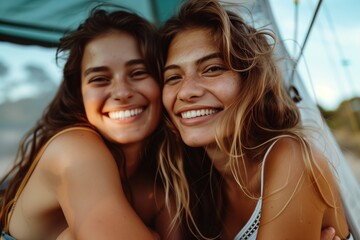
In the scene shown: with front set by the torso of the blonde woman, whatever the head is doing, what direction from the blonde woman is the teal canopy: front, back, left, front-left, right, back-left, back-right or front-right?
right

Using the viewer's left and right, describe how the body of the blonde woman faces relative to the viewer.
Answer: facing the viewer and to the left of the viewer

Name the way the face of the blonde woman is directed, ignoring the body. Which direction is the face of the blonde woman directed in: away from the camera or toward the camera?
toward the camera
